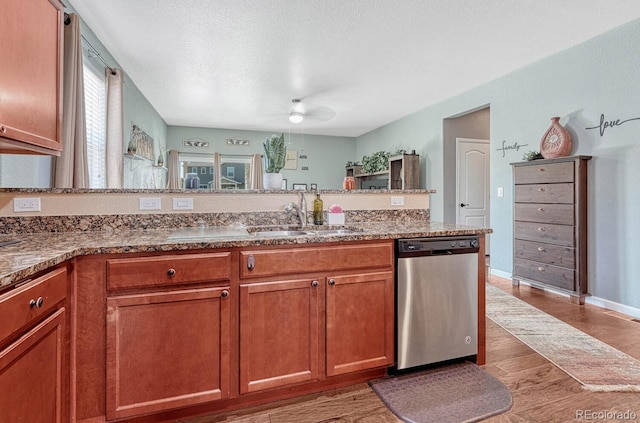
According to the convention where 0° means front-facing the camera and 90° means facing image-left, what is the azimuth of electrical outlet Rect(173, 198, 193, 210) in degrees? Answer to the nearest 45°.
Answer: approximately 0°

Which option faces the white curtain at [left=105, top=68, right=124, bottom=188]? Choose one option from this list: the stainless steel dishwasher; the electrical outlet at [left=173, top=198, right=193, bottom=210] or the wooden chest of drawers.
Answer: the wooden chest of drawers

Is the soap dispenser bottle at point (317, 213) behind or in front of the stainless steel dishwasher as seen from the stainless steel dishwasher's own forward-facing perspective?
behind

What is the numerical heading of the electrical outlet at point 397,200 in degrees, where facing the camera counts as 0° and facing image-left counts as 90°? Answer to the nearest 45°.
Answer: approximately 0°

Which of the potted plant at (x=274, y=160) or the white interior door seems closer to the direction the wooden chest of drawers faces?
the potted plant

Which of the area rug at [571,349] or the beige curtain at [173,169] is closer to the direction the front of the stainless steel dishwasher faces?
the area rug

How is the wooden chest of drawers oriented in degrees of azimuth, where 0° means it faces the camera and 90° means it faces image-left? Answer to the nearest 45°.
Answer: approximately 45°

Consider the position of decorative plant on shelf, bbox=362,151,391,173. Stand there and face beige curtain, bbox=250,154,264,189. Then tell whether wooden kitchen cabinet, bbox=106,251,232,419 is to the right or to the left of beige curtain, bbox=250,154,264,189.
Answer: left
